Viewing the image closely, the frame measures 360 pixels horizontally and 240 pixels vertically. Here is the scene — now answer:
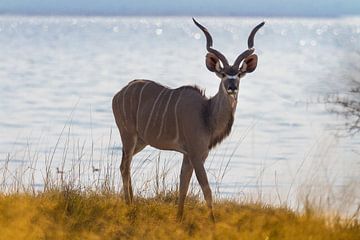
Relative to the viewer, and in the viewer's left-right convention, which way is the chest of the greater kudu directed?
facing the viewer and to the right of the viewer
